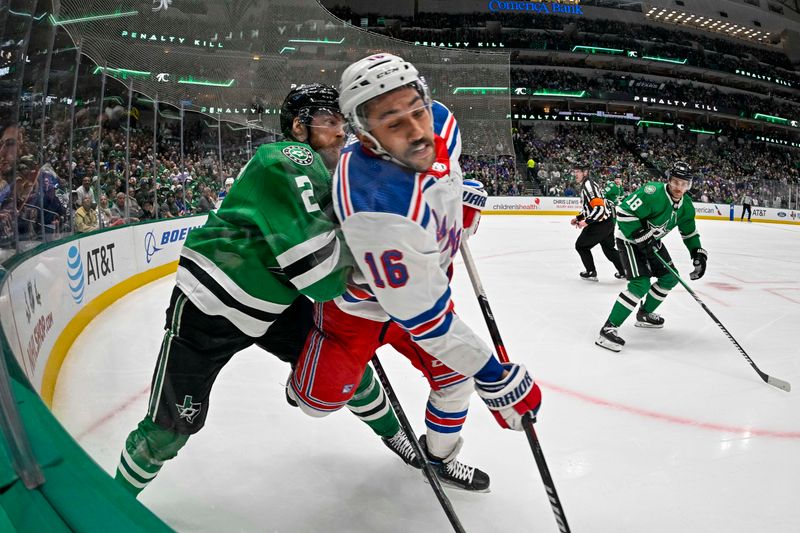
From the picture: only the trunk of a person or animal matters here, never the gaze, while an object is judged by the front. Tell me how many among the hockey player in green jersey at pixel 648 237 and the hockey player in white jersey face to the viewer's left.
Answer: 0

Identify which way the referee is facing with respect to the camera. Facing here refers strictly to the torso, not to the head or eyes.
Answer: to the viewer's left

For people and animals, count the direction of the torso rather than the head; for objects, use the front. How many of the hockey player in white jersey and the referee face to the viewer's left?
1

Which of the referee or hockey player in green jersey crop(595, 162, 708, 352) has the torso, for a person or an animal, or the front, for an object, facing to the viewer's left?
the referee

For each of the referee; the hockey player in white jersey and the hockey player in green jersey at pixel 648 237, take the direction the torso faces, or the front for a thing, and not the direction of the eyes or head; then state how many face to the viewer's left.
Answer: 1

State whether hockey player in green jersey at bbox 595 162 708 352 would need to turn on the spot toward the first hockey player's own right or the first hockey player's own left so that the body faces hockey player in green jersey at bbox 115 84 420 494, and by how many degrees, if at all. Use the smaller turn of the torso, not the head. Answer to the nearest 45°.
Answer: approximately 45° to the first hockey player's own right

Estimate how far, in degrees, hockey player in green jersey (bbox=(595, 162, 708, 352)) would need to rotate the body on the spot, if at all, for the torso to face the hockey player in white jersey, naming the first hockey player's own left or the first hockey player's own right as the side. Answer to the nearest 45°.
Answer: approximately 45° to the first hockey player's own right

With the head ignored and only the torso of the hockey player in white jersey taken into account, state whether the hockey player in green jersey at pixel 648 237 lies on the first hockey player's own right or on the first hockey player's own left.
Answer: on the first hockey player's own left

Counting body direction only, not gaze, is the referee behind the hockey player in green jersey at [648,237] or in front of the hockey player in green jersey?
behind
